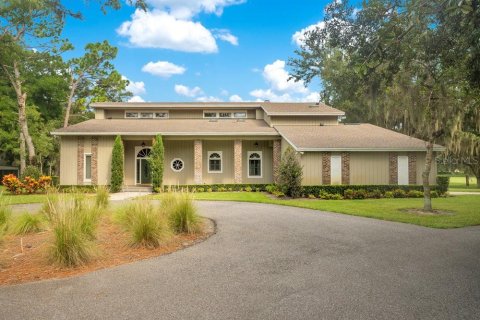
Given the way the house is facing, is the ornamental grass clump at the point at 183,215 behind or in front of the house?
in front

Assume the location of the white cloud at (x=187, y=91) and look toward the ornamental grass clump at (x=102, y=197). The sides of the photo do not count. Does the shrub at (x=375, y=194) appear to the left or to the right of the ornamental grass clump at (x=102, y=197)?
left

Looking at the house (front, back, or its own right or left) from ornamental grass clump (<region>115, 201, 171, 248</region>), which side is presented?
front

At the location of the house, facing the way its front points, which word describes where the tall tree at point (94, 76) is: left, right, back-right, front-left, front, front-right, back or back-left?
back-right

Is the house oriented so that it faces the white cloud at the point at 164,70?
no

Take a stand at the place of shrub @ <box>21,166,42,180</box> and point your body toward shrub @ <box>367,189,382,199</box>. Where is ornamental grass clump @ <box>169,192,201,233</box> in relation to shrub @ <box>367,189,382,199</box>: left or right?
right

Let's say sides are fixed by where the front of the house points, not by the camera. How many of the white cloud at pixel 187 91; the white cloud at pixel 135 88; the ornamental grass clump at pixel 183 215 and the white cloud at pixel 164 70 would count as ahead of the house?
1

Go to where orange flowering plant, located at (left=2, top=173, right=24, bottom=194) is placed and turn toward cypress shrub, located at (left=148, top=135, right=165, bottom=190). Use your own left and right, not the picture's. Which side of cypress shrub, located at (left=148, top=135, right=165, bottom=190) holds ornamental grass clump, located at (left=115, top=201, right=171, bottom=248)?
right

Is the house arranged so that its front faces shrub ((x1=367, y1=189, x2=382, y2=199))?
no

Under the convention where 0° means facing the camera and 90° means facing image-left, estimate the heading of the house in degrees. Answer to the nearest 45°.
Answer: approximately 0°

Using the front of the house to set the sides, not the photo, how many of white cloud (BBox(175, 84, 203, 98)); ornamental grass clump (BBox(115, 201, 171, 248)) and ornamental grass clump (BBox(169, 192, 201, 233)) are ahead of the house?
2

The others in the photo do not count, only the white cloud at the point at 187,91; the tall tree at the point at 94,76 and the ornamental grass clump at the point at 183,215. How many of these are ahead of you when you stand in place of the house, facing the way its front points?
1

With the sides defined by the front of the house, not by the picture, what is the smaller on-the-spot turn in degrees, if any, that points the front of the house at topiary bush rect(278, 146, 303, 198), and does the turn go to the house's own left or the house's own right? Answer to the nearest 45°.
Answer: approximately 45° to the house's own left

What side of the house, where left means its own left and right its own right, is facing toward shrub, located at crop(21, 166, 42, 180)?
right

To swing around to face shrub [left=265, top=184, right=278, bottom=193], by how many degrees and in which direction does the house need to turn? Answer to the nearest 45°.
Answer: approximately 45° to its left
